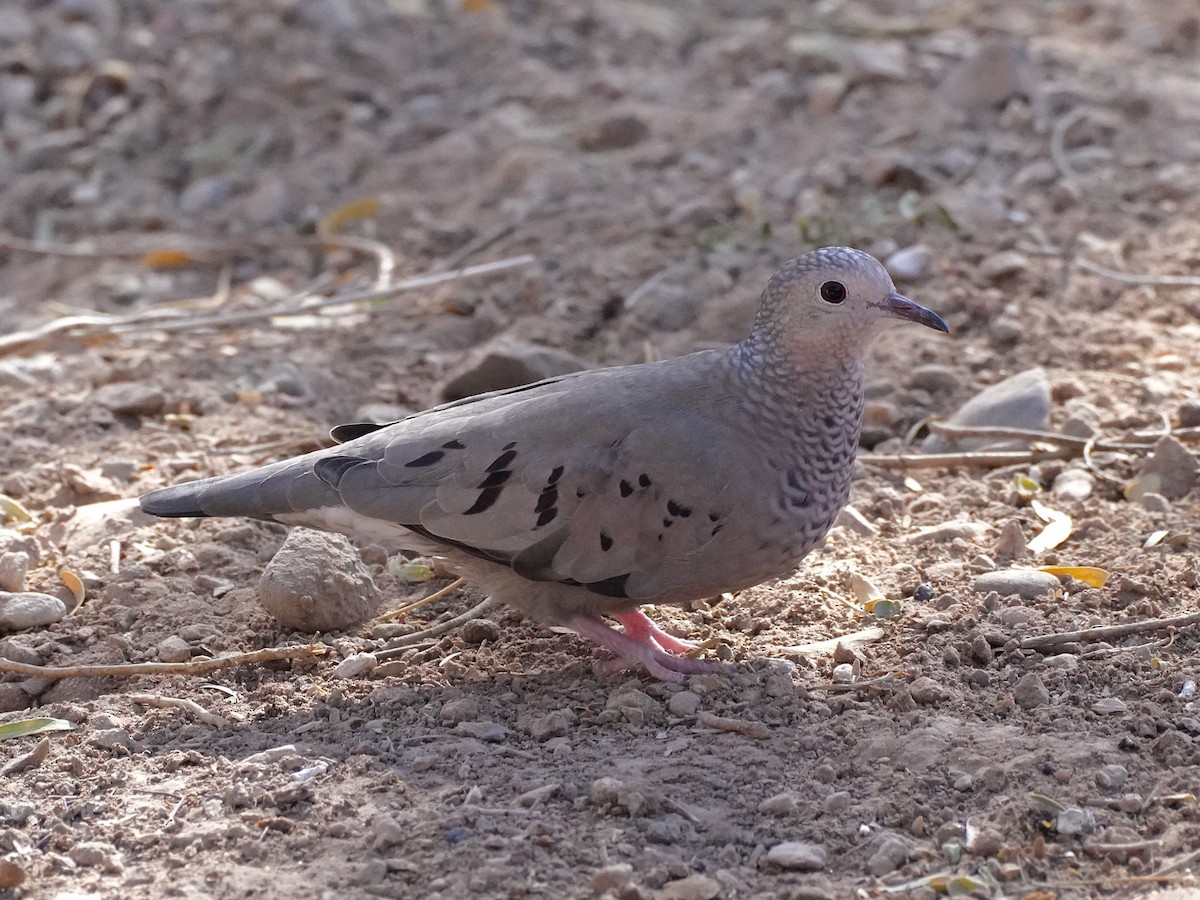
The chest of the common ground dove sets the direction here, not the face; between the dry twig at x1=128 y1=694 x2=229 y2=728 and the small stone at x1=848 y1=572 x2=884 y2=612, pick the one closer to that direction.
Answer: the small stone

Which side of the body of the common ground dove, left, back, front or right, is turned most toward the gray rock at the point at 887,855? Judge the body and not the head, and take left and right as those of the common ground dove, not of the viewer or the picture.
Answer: right

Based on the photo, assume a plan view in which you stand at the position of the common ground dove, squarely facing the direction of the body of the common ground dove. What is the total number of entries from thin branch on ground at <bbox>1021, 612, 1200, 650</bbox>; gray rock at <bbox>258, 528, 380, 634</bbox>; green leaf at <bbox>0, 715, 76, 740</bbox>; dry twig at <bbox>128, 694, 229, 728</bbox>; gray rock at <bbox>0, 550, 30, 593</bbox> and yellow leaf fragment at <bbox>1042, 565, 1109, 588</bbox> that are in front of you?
2

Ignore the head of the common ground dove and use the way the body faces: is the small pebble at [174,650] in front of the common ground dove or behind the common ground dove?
behind

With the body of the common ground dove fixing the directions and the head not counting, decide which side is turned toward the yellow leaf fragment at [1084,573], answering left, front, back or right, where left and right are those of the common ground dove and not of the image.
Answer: front

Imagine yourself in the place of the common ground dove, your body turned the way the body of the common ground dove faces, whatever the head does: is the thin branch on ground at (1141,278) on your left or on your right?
on your left

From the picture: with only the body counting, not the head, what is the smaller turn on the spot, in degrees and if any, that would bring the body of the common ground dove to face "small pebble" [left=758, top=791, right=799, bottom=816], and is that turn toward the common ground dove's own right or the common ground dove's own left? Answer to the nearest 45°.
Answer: approximately 90° to the common ground dove's own right

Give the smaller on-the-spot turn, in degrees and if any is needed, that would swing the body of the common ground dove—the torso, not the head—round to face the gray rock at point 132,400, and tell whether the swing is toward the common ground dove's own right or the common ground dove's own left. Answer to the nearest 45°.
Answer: approximately 135° to the common ground dove's own left

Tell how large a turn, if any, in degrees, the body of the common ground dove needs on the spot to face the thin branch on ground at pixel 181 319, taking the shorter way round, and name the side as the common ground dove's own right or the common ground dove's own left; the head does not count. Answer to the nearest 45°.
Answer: approximately 135° to the common ground dove's own left

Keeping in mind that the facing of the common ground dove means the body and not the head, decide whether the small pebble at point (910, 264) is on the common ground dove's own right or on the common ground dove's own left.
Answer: on the common ground dove's own left

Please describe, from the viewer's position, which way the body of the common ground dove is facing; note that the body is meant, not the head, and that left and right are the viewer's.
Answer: facing to the right of the viewer

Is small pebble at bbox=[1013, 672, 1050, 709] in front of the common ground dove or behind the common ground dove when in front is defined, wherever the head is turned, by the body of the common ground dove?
in front

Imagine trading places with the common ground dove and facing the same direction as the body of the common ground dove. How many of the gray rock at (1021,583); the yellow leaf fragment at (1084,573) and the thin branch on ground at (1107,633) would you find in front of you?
3

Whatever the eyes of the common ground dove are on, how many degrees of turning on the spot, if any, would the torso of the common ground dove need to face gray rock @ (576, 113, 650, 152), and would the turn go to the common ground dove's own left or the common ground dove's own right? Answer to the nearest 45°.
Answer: approximately 90° to the common ground dove's own left

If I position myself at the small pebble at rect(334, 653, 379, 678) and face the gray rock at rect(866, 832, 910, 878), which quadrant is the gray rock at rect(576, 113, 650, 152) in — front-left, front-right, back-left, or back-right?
back-left

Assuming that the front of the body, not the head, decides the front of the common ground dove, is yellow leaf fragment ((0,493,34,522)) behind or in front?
behind

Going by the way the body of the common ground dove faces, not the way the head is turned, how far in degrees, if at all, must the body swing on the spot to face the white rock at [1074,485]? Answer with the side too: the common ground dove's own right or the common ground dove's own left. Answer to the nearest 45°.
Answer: approximately 45° to the common ground dove's own left

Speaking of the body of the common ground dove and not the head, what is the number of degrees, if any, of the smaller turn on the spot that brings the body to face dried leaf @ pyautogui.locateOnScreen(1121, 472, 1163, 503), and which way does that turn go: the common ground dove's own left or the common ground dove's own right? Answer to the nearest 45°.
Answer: approximately 45° to the common ground dove's own left

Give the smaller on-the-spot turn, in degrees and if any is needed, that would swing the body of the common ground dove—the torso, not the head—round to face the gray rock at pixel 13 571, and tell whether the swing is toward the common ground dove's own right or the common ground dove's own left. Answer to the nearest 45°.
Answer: approximately 180°

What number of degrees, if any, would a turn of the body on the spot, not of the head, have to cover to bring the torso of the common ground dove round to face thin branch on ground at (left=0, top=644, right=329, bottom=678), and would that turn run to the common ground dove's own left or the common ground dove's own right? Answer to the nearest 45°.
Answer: approximately 180°
